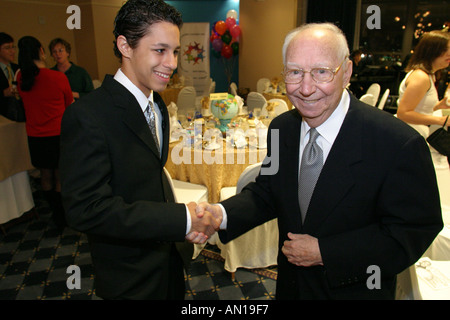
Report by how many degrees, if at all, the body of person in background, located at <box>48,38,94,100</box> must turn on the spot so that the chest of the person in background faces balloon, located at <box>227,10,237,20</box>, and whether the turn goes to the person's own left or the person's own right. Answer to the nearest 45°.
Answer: approximately 180°

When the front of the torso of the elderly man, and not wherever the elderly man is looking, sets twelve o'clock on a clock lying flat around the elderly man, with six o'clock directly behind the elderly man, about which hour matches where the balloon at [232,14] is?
The balloon is roughly at 4 o'clock from the elderly man.

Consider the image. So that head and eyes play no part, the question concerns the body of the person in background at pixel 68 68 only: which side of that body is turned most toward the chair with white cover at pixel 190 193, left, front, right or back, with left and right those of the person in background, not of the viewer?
left

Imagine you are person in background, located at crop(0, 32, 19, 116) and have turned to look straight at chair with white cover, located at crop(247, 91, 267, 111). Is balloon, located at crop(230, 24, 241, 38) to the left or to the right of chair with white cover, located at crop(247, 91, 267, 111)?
left

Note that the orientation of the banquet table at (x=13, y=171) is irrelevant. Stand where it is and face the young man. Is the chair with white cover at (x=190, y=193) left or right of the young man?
left

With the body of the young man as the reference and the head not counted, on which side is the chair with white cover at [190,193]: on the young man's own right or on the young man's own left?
on the young man's own left

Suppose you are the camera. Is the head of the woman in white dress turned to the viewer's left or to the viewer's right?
to the viewer's right
